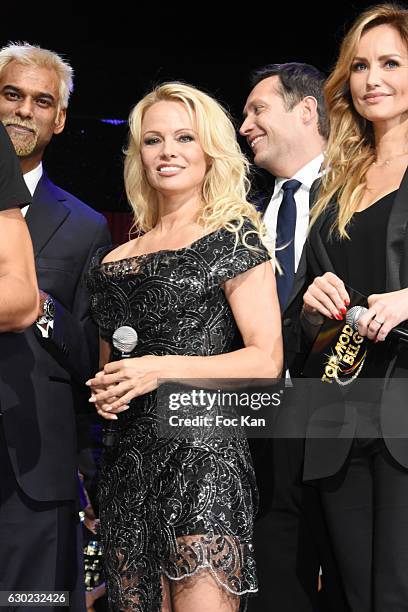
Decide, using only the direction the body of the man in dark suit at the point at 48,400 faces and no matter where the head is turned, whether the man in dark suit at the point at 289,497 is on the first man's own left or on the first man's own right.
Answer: on the first man's own left

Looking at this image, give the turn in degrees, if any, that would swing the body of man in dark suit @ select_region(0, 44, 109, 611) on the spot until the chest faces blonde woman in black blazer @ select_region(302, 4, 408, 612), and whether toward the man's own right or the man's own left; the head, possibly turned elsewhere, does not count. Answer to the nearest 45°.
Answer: approximately 90° to the man's own left

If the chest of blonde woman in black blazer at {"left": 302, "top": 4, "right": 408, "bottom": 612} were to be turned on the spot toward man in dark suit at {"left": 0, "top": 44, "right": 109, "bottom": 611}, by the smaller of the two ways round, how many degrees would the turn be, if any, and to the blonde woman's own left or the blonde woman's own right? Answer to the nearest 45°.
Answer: approximately 45° to the blonde woman's own right

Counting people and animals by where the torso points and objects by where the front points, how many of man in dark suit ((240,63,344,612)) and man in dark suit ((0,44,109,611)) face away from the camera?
0

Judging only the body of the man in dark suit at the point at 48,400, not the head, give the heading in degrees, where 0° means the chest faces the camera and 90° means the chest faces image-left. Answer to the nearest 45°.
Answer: approximately 45°

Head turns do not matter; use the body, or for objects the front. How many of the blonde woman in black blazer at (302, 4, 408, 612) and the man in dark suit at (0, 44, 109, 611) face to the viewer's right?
0

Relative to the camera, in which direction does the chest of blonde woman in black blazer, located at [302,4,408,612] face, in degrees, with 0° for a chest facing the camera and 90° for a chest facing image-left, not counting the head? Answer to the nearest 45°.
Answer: approximately 45°
